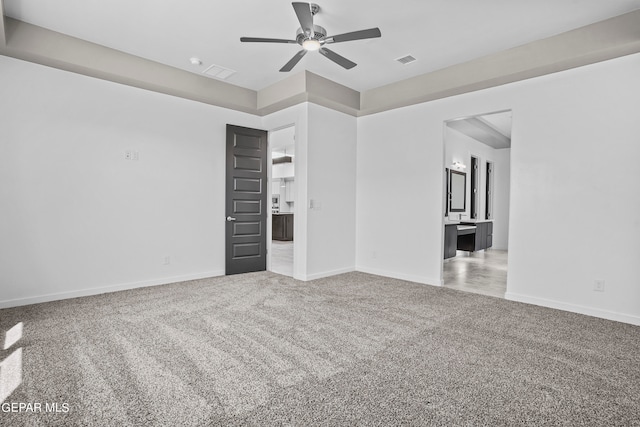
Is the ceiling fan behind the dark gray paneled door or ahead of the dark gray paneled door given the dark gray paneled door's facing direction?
ahead

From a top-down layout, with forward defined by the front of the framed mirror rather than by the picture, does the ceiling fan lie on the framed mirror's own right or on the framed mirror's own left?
on the framed mirror's own right

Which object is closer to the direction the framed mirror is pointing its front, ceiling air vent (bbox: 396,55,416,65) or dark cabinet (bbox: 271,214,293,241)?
the ceiling air vent

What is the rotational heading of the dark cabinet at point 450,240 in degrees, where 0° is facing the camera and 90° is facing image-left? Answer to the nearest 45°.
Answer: approximately 315°

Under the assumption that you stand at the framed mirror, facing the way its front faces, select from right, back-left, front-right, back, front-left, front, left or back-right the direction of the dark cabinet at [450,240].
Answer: front-right

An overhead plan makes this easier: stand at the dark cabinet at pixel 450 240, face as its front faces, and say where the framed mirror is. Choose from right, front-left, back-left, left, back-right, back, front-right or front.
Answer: back-left

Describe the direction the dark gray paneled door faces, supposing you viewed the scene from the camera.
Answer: facing the viewer and to the right of the viewer

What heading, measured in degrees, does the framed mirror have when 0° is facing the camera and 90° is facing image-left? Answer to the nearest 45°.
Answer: approximately 315°

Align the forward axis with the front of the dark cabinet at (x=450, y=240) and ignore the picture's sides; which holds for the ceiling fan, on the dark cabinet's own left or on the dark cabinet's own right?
on the dark cabinet's own right

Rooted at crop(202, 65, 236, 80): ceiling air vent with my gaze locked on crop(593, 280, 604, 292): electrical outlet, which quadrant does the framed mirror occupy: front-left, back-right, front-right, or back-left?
front-left
